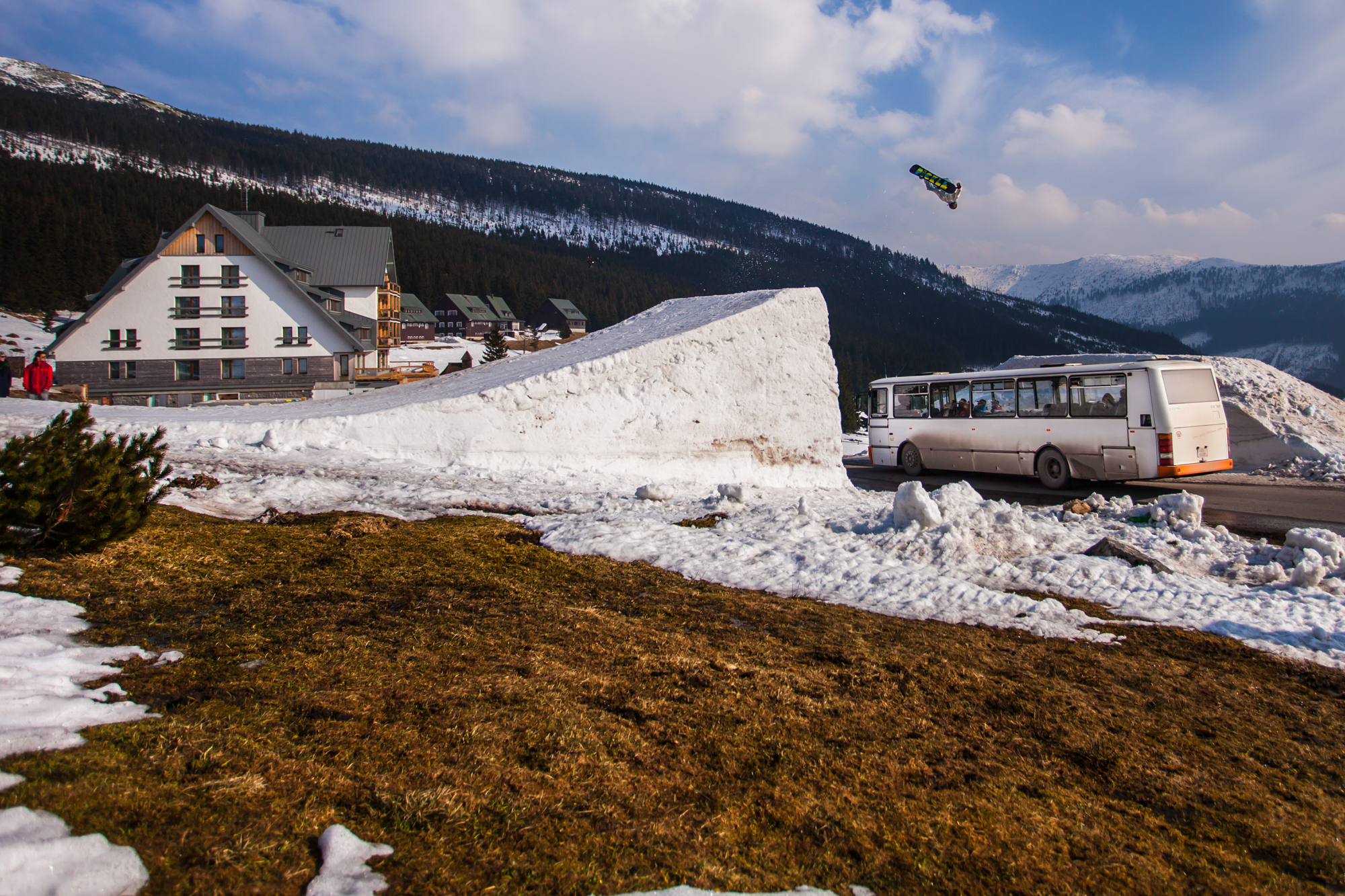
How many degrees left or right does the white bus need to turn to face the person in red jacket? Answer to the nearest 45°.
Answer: approximately 45° to its left

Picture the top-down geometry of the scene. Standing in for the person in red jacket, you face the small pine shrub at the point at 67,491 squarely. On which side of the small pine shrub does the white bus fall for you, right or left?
left

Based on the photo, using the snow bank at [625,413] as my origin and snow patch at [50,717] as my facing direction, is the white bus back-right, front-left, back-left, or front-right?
back-left

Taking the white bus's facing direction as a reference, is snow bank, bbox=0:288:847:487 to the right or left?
on its left

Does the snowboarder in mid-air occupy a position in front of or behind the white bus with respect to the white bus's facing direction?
in front

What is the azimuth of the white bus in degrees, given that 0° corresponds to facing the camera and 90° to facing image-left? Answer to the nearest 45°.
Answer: approximately 135°

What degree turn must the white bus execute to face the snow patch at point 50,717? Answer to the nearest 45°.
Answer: approximately 135° to its left

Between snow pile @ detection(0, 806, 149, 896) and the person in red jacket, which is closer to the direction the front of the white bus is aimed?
the person in red jacket

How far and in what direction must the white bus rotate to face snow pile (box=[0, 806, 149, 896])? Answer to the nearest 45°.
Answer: approximately 135° to its left

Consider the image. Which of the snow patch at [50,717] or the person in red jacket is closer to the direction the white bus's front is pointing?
the person in red jacket

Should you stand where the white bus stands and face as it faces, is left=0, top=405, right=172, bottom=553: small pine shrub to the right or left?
on its left

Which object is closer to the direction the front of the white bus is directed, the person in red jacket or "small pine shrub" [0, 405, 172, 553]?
the person in red jacket
